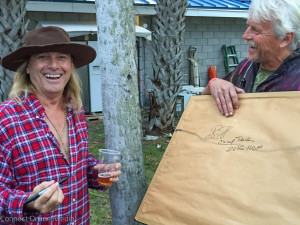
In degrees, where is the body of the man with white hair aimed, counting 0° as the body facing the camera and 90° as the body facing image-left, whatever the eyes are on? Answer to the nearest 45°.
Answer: approximately 45°

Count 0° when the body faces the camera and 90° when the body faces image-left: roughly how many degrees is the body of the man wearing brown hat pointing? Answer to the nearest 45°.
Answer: approximately 315°

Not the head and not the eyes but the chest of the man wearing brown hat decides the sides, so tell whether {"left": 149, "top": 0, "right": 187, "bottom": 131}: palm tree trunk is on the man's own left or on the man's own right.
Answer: on the man's own left

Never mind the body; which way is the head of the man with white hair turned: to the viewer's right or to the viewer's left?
to the viewer's left

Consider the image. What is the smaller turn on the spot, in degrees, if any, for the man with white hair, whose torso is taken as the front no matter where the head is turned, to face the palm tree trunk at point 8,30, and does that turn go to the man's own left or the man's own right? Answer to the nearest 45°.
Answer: approximately 90° to the man's own right

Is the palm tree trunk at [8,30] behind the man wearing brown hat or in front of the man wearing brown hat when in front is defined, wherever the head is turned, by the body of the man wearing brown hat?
behind

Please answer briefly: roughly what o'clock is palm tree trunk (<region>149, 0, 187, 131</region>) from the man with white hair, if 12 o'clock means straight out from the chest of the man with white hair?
The palm tree trunk is roughly at 4 o'clock from the man with white hair.
